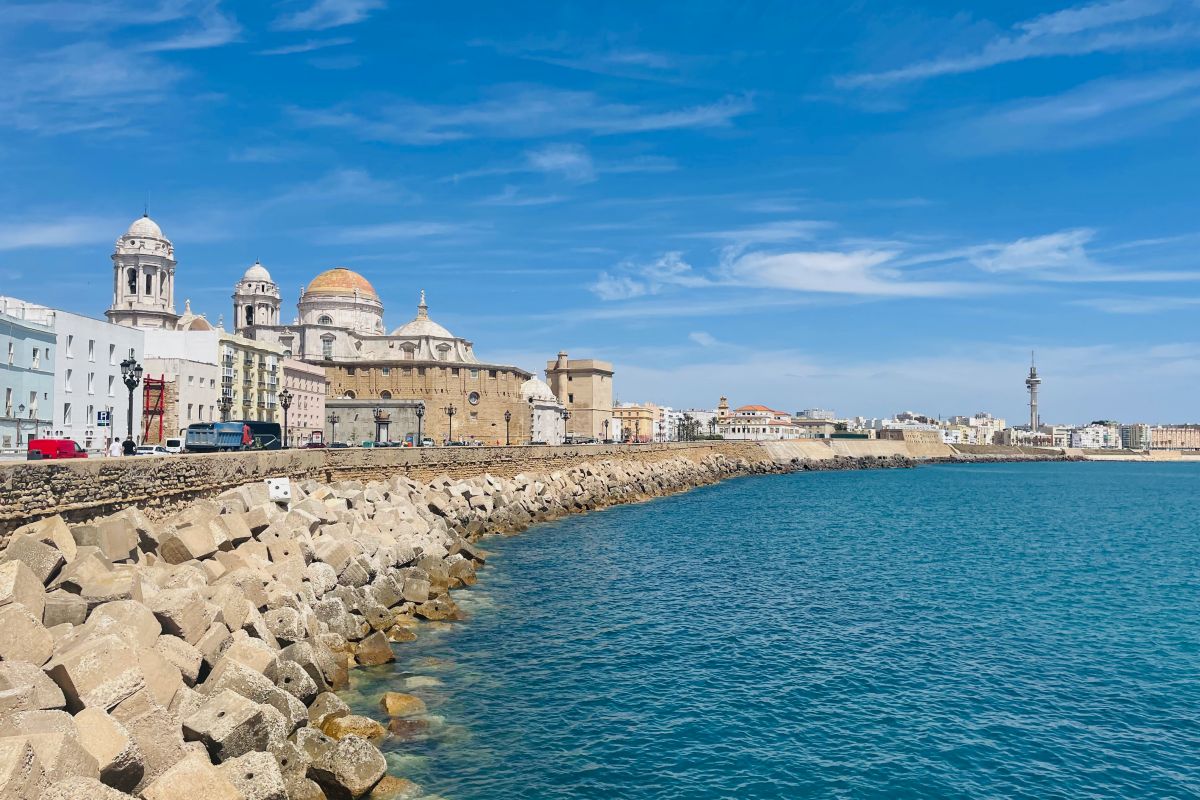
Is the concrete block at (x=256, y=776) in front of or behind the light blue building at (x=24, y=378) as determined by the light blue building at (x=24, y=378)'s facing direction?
in front

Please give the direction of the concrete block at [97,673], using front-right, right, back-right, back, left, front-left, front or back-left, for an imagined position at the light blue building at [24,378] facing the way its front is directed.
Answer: front-right
